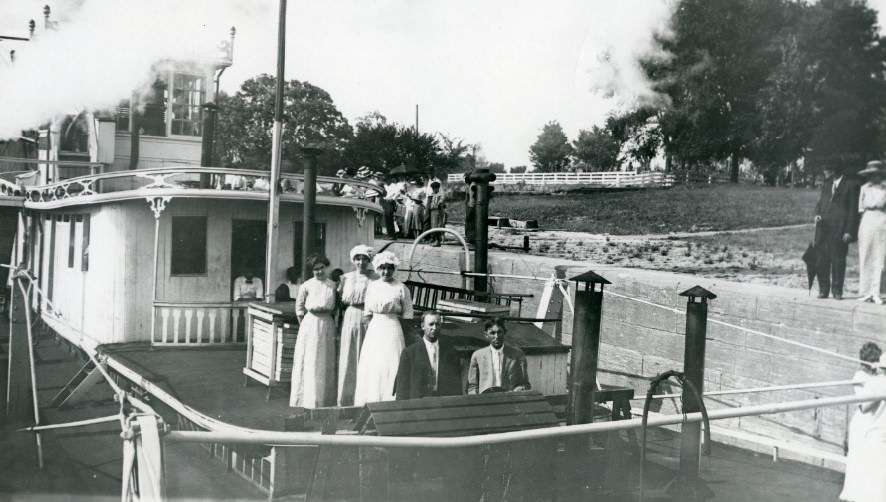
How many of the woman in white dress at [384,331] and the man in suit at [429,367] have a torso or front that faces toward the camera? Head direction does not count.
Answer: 2

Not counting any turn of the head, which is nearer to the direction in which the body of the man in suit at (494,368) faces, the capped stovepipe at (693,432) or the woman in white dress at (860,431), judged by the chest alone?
the capped stovepipe

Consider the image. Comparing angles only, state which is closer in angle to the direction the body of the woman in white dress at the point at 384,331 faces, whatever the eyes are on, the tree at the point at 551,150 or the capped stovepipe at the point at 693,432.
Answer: the capped stovepipe

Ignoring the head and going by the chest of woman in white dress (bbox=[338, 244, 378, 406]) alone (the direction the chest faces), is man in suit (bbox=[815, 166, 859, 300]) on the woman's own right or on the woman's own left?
on the woman's own left

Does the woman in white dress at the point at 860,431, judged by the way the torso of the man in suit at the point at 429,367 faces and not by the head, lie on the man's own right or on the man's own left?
on the man's own left

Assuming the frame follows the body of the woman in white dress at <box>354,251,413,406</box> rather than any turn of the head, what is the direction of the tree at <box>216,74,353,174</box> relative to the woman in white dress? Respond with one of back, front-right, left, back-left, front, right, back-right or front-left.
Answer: back

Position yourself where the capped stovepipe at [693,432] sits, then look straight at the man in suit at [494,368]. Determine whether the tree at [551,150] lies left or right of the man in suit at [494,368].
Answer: right

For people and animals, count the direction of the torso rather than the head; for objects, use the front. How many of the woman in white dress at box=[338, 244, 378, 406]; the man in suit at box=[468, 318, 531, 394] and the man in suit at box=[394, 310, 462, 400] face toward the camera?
3

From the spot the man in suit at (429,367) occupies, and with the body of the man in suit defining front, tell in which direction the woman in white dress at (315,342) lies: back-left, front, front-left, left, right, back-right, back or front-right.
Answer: back-right
